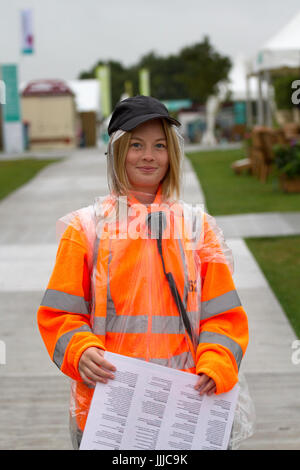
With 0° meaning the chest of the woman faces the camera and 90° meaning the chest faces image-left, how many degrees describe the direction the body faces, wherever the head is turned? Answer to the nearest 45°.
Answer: approximately 0°

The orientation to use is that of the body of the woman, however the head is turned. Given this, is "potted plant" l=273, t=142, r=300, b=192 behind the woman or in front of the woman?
behind

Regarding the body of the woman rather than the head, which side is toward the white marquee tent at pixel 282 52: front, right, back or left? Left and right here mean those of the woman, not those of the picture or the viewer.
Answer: back

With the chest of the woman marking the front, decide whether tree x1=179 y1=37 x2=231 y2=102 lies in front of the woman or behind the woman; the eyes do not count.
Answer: behind
